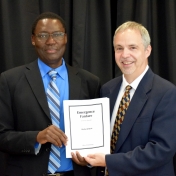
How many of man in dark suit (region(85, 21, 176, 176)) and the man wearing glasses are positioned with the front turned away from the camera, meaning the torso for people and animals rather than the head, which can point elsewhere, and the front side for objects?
0

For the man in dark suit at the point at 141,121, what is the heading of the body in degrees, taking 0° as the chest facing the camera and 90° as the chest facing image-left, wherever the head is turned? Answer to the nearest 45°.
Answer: approximately 45°

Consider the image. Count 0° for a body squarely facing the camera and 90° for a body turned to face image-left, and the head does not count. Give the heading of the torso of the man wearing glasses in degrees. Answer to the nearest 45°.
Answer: approximately 0°
